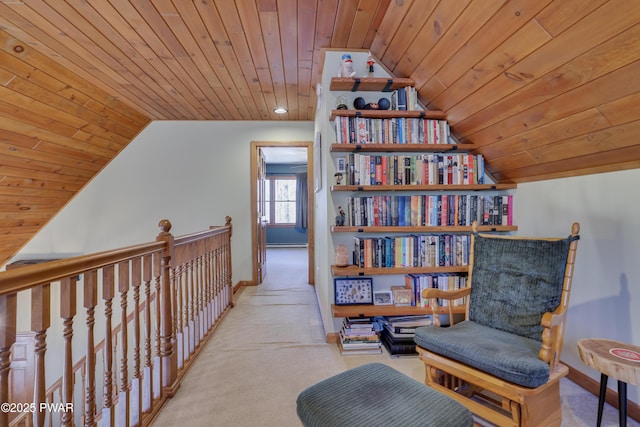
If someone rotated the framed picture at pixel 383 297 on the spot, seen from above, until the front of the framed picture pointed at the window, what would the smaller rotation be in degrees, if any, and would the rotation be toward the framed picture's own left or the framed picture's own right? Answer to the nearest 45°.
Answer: approximately 135° to the framed picture's own right

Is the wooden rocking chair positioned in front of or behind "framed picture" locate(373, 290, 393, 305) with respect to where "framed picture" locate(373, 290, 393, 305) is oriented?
in front

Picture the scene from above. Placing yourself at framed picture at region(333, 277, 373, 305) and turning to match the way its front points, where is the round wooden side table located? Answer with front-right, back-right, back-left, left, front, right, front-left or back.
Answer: front-left

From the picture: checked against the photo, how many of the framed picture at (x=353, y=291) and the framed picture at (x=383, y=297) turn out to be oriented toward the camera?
2

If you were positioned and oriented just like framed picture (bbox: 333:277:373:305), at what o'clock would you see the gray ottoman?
The gray ottoman is roughly at 12 o'clock from the framed picture.

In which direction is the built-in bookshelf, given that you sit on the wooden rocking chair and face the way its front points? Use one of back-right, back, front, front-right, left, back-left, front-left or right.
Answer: right

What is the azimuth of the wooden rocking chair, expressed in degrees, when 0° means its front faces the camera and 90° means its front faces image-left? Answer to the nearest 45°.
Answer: approximately 45°

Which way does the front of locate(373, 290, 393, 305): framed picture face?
toward the camera

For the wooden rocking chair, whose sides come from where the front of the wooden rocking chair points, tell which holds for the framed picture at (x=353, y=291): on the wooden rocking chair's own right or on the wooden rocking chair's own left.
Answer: on the wooden rocking chair's own right

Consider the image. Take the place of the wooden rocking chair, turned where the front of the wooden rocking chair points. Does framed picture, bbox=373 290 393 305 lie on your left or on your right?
on your right

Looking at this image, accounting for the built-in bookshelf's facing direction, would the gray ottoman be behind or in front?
in front

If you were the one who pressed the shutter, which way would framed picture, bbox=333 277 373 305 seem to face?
facing the viewer

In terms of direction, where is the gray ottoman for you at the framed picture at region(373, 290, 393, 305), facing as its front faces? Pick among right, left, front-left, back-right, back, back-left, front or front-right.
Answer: front
